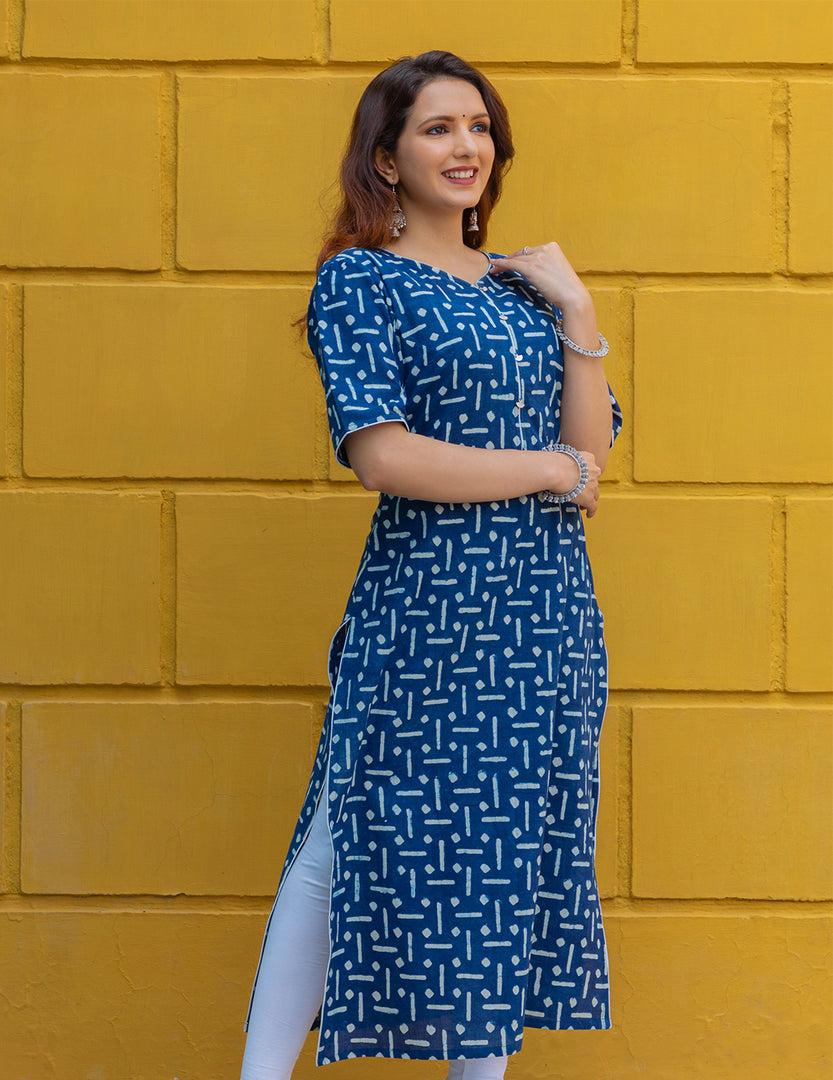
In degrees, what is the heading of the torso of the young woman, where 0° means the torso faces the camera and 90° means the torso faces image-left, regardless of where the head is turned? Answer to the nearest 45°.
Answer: approximately 315°

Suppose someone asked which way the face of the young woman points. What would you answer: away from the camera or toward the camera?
toward the camera
